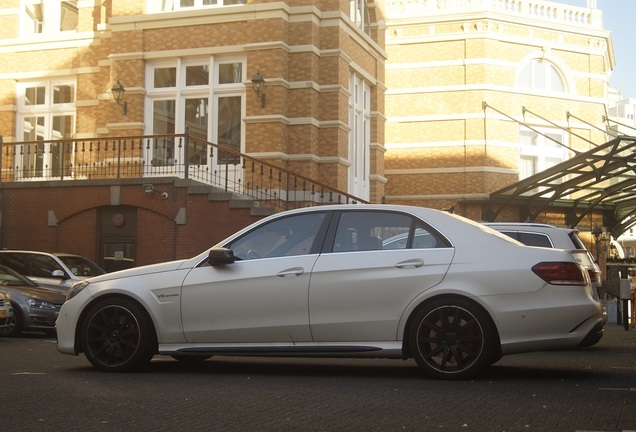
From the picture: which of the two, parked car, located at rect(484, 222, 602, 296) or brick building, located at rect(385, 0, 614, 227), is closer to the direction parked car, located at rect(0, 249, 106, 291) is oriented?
the parked car

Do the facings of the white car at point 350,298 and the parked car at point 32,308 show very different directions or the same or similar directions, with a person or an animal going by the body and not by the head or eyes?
very different directions

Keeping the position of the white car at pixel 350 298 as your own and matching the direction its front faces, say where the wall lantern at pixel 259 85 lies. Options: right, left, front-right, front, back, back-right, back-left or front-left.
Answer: right

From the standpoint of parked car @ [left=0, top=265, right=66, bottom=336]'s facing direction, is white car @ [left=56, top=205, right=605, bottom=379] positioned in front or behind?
in front

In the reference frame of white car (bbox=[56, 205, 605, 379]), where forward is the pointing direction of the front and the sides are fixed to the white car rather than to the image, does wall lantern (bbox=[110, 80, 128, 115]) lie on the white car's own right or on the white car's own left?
on the white car's own right

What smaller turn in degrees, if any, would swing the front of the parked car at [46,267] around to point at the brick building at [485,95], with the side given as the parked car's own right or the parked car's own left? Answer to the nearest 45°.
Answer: approximately 90° to the parked car's own left

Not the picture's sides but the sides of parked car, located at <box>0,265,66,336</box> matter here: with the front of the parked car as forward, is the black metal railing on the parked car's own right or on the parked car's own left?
on the parked car's own left

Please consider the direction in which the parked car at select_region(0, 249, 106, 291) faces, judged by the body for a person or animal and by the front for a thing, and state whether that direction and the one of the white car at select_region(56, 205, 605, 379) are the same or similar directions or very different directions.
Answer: very different directions

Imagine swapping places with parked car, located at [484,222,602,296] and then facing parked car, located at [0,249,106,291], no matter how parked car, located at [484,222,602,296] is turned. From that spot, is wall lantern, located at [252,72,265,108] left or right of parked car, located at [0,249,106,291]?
right

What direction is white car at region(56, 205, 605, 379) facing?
to the viewer's left

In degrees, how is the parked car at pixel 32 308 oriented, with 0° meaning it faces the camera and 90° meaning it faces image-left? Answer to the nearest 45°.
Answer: approximately 315°

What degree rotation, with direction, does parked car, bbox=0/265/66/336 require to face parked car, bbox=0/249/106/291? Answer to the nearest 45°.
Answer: approximately 135° to its left

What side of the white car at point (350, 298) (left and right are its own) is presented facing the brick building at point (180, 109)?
right

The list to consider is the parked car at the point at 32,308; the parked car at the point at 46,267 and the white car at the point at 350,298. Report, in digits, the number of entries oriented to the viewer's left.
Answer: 1

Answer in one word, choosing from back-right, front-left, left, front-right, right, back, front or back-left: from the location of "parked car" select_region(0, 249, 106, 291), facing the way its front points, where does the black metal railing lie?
left
